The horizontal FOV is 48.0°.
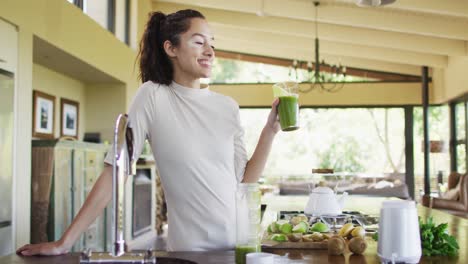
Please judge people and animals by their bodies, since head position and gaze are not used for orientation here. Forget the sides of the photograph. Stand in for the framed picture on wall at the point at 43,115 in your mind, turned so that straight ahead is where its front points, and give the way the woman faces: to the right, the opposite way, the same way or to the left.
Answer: the same way

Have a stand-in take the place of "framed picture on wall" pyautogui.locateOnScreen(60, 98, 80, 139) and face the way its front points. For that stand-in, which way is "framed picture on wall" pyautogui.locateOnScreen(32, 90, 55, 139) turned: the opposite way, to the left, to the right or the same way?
the same way

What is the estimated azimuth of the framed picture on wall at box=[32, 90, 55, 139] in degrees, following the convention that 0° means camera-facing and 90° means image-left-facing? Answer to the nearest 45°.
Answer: approximately 315°

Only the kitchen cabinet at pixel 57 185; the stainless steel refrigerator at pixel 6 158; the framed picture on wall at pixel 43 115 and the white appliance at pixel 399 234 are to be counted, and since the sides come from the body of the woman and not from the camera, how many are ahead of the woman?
1

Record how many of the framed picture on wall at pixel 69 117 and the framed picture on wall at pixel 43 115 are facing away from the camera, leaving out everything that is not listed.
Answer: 0

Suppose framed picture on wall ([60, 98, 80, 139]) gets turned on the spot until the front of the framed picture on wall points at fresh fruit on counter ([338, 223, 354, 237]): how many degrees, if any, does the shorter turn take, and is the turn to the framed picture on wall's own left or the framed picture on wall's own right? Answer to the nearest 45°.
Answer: approximately 45° to the framed picture on wall's own right

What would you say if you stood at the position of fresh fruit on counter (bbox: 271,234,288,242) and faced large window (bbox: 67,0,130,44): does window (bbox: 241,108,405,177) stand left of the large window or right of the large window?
right

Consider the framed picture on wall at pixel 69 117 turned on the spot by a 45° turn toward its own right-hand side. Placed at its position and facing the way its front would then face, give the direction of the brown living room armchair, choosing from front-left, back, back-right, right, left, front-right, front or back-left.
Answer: left

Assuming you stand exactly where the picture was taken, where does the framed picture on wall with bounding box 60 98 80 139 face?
facing the viewer and to the right of the viewer

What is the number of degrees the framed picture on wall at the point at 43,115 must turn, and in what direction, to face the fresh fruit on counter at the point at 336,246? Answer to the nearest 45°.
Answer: approximately 45° to its right

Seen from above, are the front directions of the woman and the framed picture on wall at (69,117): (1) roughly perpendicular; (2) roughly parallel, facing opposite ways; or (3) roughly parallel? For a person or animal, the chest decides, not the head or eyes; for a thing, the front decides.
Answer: roughly parallel
